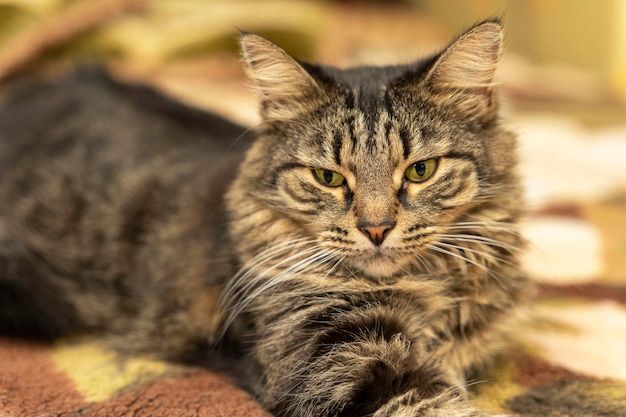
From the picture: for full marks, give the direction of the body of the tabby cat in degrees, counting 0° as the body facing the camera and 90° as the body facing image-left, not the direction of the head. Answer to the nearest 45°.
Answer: approximately 315°
